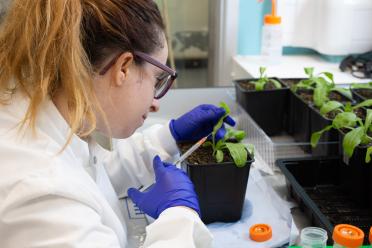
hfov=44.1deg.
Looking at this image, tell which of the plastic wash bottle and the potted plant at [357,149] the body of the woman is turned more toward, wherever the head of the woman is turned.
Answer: the potted plant

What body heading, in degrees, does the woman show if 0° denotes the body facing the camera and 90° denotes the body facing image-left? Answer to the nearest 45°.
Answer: approximately 270°

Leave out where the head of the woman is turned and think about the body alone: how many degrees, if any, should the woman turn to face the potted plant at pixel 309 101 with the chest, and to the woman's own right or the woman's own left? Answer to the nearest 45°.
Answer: approximately 45° to the woman's own left

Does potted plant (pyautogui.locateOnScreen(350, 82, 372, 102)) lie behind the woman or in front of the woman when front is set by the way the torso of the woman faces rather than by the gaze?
in front

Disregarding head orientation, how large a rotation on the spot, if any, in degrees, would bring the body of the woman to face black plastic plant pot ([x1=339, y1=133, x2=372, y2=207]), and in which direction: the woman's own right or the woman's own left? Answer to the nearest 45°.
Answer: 0° — they already face it

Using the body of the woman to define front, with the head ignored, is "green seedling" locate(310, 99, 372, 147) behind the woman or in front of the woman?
in front

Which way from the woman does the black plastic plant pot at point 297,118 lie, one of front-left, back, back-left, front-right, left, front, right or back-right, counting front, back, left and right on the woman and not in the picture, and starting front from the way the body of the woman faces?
front-left

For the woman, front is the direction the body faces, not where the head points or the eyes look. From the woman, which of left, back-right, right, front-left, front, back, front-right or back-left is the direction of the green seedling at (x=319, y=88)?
front-left

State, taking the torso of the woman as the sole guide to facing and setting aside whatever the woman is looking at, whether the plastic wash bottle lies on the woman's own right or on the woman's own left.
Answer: on the woman's own left

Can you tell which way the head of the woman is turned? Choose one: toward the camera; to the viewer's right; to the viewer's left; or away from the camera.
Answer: to the viewer's right
